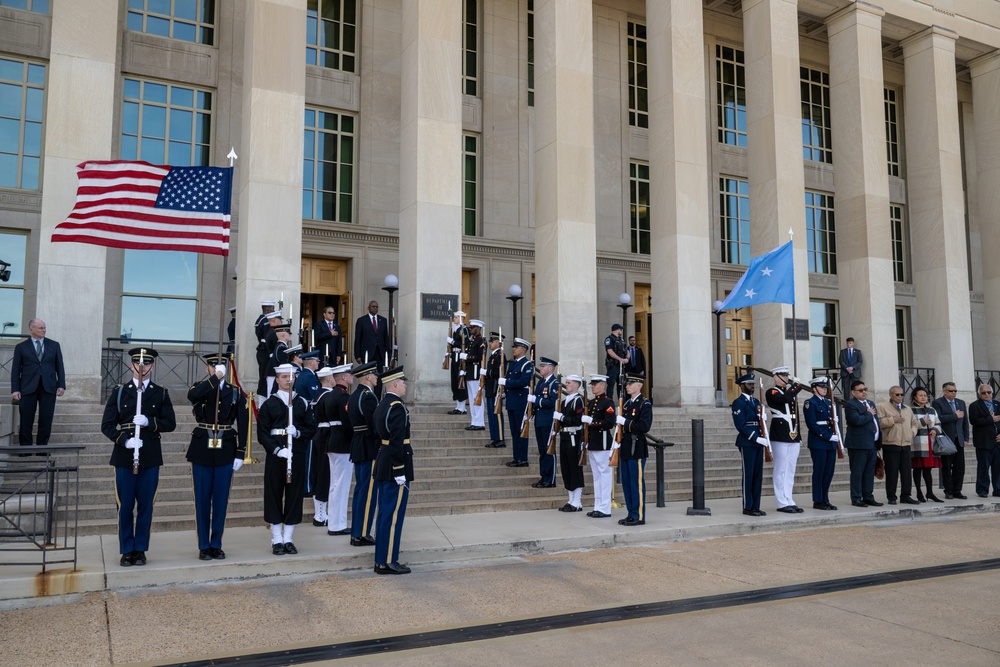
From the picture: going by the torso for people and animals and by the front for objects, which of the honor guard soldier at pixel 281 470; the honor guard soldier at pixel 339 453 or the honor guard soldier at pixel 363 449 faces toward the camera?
the honor guard soldier at pixel 281 470

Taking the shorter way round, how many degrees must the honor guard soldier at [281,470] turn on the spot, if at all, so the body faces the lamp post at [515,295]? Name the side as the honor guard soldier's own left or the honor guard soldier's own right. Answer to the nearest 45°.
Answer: approximately 135° to the honor guard soldier's own left

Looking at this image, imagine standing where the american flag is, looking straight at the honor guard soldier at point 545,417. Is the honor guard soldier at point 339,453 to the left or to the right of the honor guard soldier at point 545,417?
right

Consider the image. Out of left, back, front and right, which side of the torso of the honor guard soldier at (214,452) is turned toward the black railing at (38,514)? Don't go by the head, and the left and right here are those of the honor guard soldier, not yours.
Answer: right

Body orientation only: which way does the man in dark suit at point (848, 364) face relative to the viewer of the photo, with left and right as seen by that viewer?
facing the viewer

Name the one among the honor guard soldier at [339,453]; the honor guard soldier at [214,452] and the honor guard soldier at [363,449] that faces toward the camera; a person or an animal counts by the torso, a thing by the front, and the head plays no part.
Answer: the honor guard soldier at [214,452]

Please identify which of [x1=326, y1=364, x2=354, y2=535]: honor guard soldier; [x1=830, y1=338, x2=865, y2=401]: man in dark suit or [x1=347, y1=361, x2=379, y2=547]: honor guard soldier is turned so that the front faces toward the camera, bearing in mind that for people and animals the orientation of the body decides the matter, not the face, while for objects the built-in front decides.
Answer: the man in dark suit

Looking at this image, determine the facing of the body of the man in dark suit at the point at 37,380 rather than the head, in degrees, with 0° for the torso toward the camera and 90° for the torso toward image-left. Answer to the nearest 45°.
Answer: approximately 0°

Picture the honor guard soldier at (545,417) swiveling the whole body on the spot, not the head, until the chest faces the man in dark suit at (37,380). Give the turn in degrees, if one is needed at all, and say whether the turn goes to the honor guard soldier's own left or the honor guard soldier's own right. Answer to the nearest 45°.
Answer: approximately 45° to the honor guard soldier's own right

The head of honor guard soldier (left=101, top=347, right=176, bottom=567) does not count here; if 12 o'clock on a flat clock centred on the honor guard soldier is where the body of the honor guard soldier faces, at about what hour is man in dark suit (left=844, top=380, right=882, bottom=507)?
The man in dark suit is roughly at 9 o'clock from the honor guard soldier.

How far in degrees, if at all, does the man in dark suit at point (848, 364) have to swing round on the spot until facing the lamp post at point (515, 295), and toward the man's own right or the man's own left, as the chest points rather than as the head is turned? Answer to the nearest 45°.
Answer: approximately 90° to the man's own right
